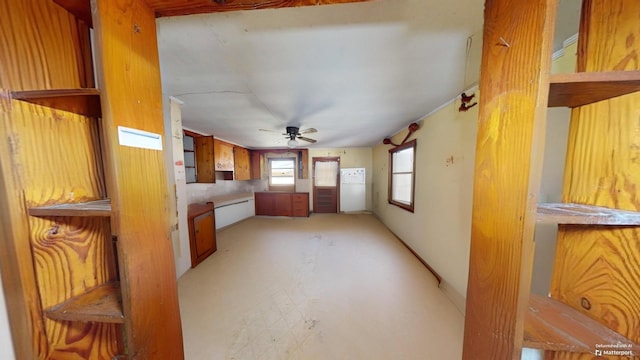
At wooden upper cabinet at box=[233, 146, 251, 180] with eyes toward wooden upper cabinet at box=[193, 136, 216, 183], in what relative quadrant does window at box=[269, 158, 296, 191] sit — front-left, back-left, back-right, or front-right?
back-left

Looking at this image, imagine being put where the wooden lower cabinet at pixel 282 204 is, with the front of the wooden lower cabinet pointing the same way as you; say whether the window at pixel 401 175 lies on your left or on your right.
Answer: on your left

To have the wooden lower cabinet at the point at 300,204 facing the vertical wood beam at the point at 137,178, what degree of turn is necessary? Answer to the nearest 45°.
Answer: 0° — it already faces it

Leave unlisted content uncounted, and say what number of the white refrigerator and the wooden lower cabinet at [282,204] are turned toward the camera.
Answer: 2

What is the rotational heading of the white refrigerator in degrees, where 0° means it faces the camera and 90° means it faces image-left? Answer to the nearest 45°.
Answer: approximately 0°

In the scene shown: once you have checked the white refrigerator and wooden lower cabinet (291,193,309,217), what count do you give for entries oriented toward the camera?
2

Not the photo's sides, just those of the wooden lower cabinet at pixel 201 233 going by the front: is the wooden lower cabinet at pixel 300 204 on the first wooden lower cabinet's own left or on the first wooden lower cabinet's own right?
on the first wooden lower cabinet's own left

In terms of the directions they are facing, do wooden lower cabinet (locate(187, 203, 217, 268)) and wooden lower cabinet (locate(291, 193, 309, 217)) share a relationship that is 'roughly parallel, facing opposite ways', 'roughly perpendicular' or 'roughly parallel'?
roughly perpendicular

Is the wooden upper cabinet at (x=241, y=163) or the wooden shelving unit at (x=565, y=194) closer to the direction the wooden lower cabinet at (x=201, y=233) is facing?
the wooden shelving unit

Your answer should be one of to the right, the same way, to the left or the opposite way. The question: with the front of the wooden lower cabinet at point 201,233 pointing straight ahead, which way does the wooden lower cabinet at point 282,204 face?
to the right

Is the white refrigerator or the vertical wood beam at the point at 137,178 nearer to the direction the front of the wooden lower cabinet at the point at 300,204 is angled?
the vertical wood beam

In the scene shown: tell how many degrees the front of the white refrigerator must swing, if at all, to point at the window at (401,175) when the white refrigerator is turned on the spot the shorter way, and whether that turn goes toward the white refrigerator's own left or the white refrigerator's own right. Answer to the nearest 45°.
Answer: approximately 45° to the white refrigerator's own left
